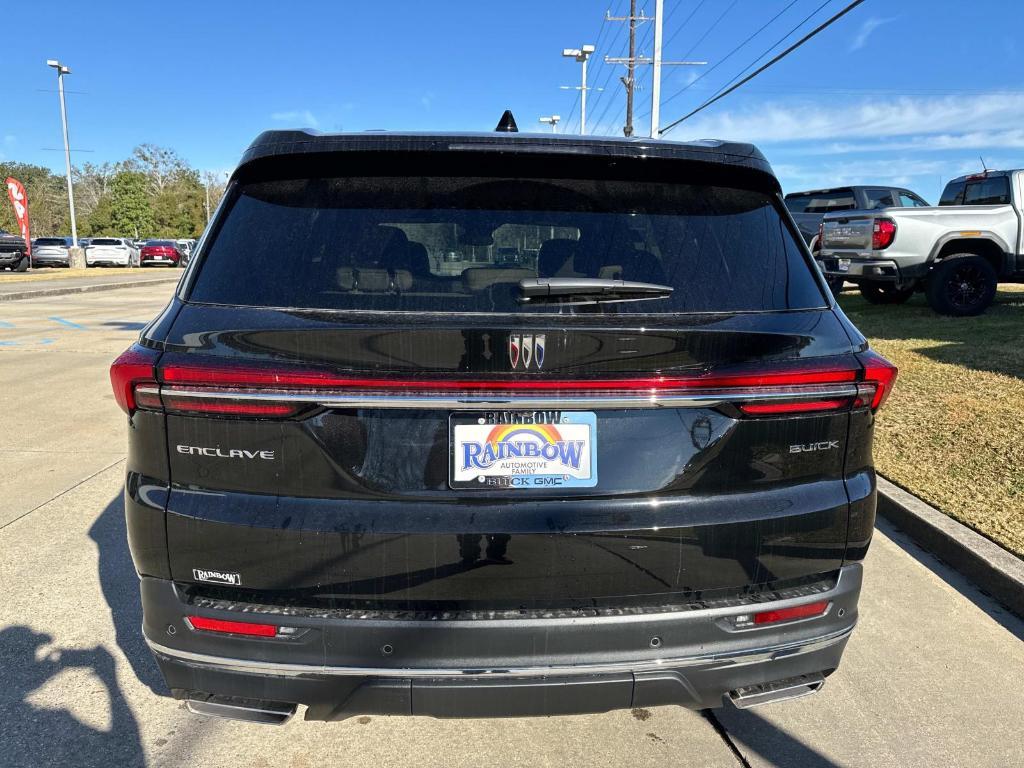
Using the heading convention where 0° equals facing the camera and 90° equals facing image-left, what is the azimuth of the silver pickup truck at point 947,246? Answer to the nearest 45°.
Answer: approximately 225°

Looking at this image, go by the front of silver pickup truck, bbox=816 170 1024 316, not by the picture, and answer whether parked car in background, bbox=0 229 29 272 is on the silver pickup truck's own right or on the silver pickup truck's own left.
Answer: on the silver pickup truck's own left

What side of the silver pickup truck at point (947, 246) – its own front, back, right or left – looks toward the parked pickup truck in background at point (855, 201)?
left

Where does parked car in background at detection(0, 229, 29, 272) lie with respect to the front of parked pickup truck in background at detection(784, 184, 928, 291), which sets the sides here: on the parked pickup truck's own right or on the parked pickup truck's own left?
on the parked pickup truck's own left

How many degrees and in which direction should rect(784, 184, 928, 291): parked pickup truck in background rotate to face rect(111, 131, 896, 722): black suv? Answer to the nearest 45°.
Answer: approximately 135° to its right

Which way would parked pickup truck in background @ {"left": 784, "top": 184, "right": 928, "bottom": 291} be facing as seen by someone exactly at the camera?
facing away from the viewer and to the right of the viewer

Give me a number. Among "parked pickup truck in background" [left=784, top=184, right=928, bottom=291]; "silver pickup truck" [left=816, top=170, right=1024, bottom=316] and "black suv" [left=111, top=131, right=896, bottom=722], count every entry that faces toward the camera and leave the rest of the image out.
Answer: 0

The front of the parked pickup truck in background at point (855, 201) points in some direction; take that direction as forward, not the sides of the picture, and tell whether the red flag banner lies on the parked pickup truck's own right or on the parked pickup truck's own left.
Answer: on the parked pickup truck's own left

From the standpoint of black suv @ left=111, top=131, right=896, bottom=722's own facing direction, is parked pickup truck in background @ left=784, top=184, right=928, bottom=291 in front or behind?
in front

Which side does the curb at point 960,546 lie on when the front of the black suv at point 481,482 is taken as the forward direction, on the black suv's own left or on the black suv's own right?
on the black suv's own right

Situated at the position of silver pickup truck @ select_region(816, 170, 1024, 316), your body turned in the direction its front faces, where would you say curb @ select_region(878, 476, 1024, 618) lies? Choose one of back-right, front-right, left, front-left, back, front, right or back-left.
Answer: back-right

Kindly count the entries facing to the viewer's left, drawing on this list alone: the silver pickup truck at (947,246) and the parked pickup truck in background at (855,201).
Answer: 0

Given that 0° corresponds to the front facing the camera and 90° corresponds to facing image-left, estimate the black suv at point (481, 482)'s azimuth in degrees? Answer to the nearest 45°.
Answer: approximately 180°

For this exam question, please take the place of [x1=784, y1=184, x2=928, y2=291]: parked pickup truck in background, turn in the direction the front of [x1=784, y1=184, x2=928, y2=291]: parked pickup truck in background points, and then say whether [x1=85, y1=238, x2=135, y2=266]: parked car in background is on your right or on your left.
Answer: on your left
